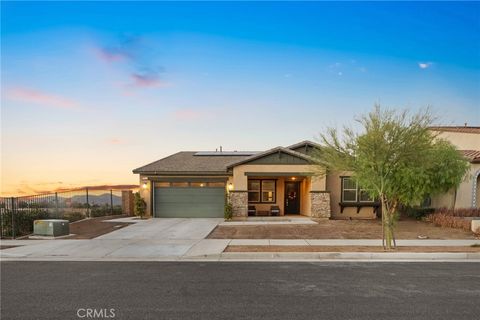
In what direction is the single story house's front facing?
toward the camera

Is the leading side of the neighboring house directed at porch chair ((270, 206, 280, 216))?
no
